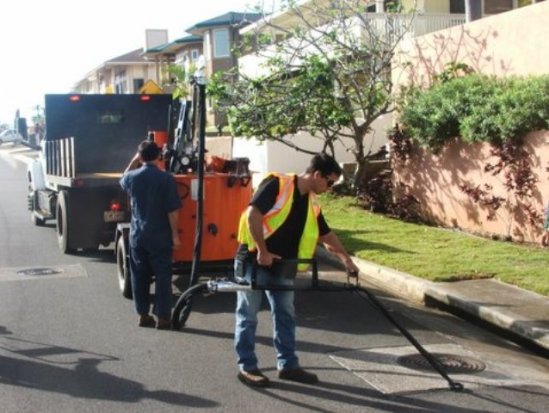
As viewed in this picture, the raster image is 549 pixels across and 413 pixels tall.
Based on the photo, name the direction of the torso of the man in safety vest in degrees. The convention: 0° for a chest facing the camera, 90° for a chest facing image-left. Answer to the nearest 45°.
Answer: approximately 315°

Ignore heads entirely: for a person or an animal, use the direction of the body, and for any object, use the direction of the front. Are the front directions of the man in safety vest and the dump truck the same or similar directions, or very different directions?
very different directions

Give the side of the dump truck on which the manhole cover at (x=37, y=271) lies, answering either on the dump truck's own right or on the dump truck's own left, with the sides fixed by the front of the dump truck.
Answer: on the dump truck's own left

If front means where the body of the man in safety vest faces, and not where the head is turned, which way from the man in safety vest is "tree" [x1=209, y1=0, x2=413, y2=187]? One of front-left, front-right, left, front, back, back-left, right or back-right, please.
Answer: back-left

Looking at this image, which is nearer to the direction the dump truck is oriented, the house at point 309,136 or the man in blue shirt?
the house

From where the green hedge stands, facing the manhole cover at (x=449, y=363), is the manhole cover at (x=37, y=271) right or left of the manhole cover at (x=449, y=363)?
right

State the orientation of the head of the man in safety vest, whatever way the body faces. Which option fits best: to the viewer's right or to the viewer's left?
to the viewer's right

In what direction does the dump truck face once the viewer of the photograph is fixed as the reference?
facing away from the viewer and to the left of the viewer
